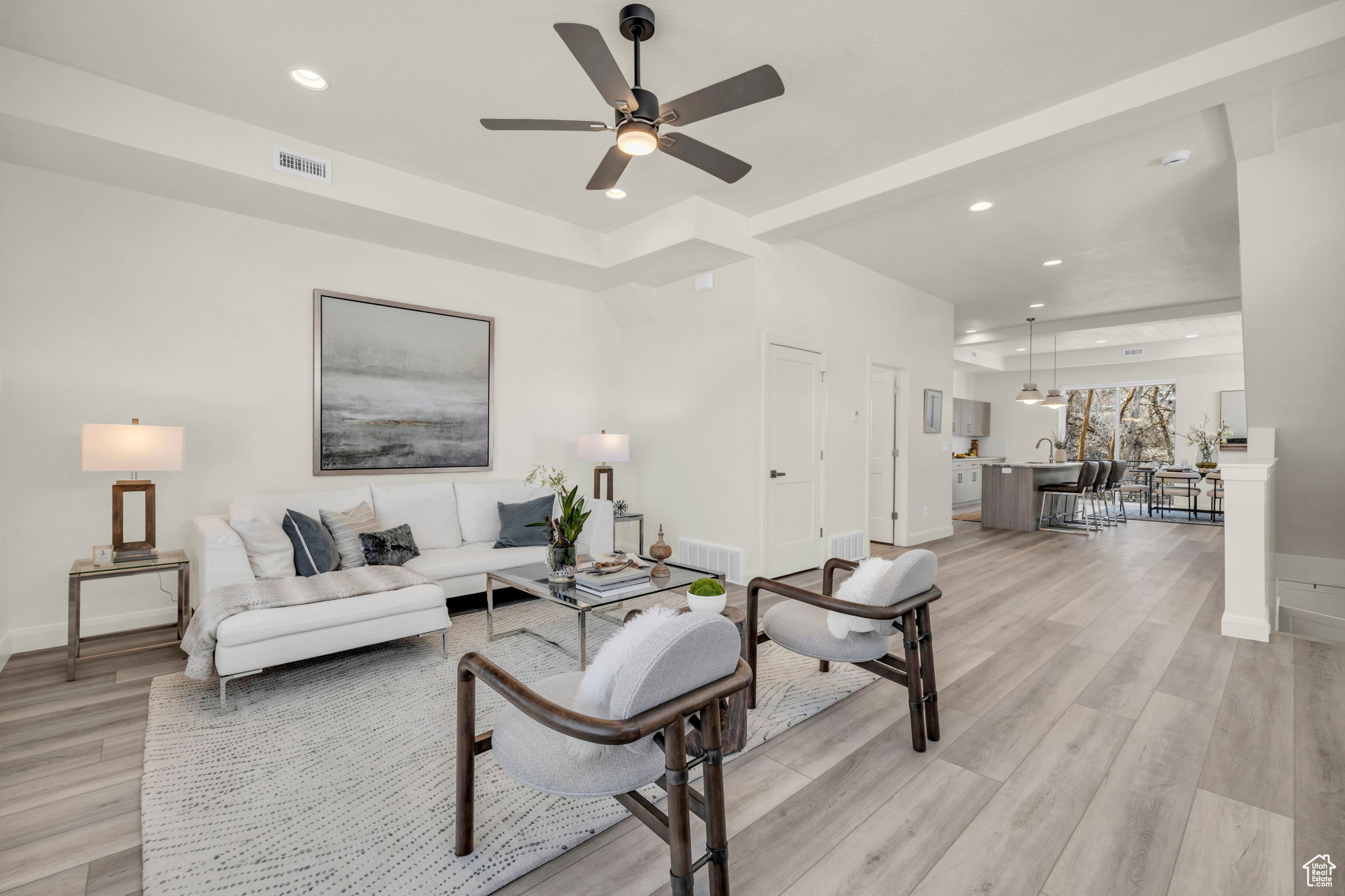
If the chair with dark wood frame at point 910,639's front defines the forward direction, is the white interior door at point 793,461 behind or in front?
in front

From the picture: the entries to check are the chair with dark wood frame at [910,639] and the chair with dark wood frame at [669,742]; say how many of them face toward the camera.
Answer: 0

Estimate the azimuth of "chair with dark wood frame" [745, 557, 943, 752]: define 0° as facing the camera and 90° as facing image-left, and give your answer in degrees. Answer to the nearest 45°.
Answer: approximately 135°

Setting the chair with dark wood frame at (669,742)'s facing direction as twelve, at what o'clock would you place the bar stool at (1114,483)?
The bar stool is roughly at 3 o'clock from the chair with dark wood frame.

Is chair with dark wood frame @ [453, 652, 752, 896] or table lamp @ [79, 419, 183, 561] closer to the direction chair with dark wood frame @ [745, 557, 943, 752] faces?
the table lamp

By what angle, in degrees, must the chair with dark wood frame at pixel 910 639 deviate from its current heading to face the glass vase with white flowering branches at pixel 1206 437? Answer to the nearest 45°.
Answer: approximately 90° to its right

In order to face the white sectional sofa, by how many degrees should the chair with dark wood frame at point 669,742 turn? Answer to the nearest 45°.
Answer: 0° — it already faces it

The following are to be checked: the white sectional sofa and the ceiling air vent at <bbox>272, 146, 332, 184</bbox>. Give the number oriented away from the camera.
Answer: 0

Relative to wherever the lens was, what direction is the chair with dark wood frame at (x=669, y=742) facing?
facing away from the viewer and to the left of the viewer

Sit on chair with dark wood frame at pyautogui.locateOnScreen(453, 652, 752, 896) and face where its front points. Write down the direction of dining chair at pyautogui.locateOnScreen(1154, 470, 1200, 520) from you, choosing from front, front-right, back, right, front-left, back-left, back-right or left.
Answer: right

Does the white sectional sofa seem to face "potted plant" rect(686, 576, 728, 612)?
yes
